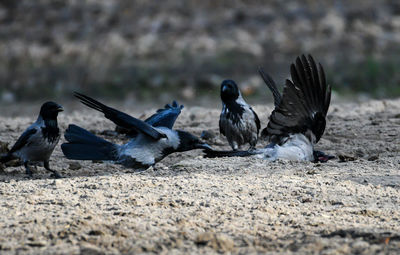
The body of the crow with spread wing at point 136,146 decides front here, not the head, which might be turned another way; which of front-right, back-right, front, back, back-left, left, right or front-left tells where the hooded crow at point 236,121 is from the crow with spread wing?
front-left

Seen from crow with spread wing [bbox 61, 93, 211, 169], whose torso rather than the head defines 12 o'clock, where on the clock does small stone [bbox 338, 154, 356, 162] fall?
The small stone is roughly at 12 o'clock from the crow with spread wing.

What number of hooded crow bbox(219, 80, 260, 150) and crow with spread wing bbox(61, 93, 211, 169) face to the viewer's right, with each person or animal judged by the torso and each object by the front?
1

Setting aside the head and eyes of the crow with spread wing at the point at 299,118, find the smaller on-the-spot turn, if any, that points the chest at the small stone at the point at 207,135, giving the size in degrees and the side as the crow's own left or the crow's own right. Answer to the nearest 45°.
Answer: approximately 135° to the crow's own left

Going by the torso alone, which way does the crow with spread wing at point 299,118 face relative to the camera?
to the viewer's right

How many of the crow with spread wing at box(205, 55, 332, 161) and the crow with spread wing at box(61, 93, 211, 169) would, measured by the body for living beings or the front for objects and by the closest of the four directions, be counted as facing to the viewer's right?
2

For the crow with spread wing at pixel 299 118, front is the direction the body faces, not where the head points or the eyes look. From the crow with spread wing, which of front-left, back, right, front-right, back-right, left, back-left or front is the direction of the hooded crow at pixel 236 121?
back-left

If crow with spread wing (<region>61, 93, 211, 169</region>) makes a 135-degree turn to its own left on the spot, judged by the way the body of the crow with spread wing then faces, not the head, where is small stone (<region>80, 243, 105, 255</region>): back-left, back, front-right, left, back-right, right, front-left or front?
back-left

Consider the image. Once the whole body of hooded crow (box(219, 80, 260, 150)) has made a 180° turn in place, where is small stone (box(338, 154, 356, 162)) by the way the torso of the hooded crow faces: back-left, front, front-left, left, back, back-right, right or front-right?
right

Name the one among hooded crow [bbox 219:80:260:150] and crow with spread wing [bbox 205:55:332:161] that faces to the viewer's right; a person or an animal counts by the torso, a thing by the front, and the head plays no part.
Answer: the crow with spread wing

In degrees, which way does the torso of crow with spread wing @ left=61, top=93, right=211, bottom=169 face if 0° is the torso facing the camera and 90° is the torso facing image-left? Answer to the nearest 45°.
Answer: approximately 270°
